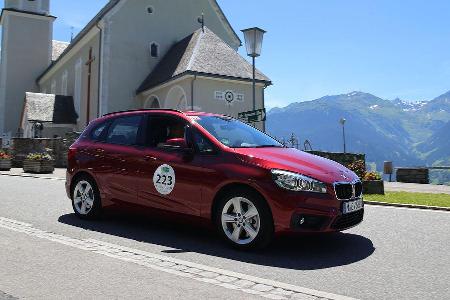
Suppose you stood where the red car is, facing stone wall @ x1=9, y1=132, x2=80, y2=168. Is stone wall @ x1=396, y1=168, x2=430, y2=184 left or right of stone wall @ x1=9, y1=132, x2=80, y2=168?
right

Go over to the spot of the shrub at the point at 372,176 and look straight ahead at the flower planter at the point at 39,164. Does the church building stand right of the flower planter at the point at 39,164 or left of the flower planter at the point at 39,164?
right

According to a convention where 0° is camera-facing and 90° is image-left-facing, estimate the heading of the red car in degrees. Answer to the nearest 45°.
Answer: approximately 315°

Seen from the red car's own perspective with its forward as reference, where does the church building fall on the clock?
The church building is roughly at 7 o'clock from the red car.

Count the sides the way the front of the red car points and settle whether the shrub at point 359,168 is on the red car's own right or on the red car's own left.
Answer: on the red car's own left

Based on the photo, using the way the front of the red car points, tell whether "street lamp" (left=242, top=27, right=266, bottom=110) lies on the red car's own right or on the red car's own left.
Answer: on the red car's own left
